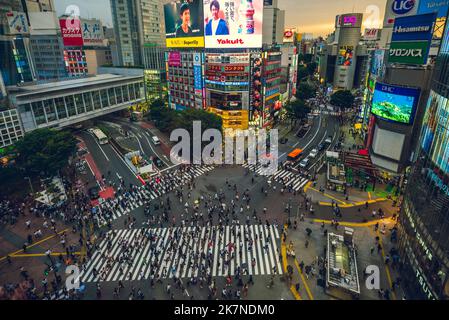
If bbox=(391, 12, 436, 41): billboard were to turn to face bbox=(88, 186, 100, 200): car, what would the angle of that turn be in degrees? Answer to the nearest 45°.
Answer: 0° — it already faces it

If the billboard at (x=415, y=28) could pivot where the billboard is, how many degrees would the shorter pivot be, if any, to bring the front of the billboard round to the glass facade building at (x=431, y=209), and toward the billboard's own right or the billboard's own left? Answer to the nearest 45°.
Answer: approximately 45° to the billboard's own left
